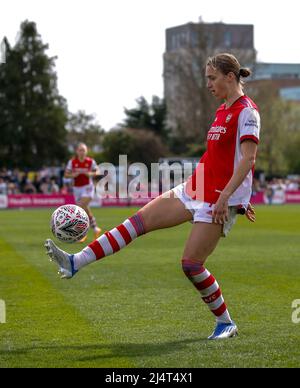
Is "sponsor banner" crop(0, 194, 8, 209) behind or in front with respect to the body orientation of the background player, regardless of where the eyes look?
behind

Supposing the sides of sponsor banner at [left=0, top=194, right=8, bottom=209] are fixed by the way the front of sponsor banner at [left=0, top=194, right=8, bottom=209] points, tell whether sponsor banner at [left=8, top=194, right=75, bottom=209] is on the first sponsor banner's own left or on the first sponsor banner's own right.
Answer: on the first sponsor banner's own left

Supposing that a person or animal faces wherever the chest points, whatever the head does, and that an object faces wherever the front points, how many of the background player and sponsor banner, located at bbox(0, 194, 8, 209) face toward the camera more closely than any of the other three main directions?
2

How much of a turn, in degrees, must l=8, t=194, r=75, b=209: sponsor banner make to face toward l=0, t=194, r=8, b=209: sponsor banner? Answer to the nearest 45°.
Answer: approximately 90° to its right

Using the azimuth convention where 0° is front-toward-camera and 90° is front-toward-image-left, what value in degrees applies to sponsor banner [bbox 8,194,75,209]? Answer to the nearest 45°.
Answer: approximately 0°
